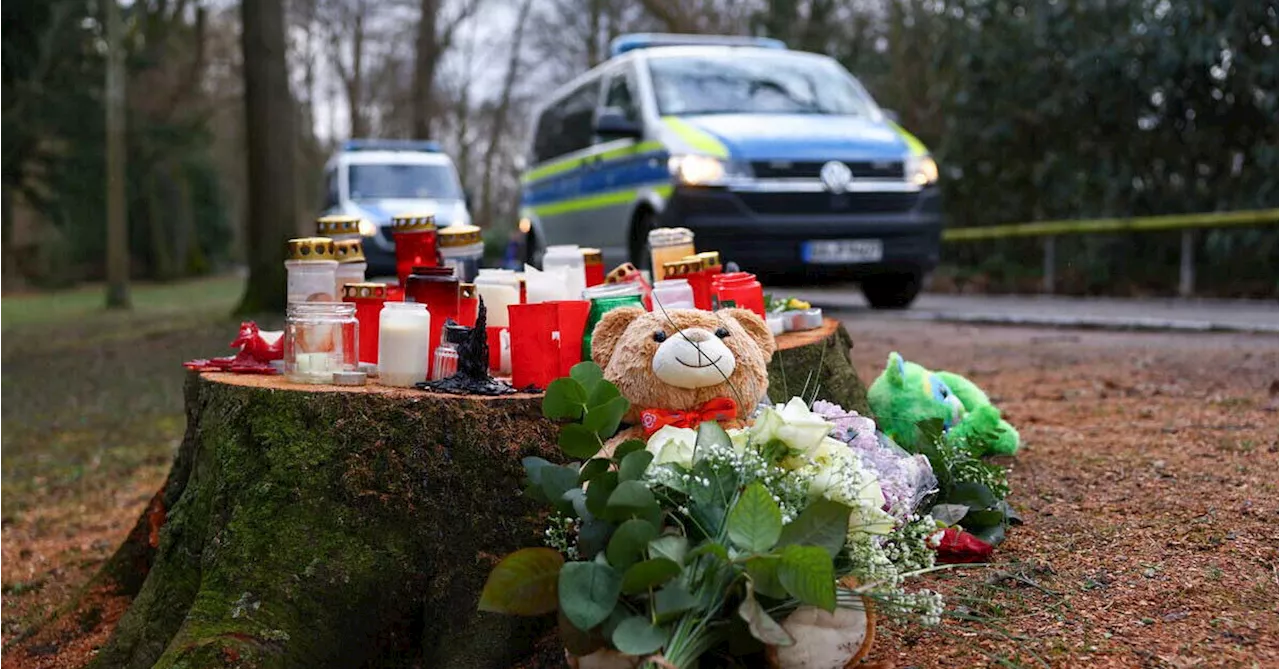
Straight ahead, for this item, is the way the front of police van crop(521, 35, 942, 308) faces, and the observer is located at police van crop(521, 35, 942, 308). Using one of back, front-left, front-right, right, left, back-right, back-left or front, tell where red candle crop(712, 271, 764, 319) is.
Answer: front-right

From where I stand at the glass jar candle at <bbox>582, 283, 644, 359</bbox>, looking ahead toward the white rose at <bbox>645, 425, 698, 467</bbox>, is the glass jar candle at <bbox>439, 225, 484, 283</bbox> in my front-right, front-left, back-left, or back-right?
back-right

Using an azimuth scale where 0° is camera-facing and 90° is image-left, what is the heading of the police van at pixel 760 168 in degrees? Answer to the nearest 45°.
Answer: approximately 315°

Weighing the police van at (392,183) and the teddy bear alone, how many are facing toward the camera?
2

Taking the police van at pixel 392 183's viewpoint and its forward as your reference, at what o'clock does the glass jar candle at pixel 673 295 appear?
The glass jar candle is roughly at 12 o'clock from the police van.

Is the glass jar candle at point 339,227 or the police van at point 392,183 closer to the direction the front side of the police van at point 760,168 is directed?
the glass jar candle

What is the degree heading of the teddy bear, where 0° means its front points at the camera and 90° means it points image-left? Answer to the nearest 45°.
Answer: approximately 0°

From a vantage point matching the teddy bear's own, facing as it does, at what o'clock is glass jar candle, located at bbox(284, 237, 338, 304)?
The glass jar candle is roughly at 4 o'clock from the teddy bear.
